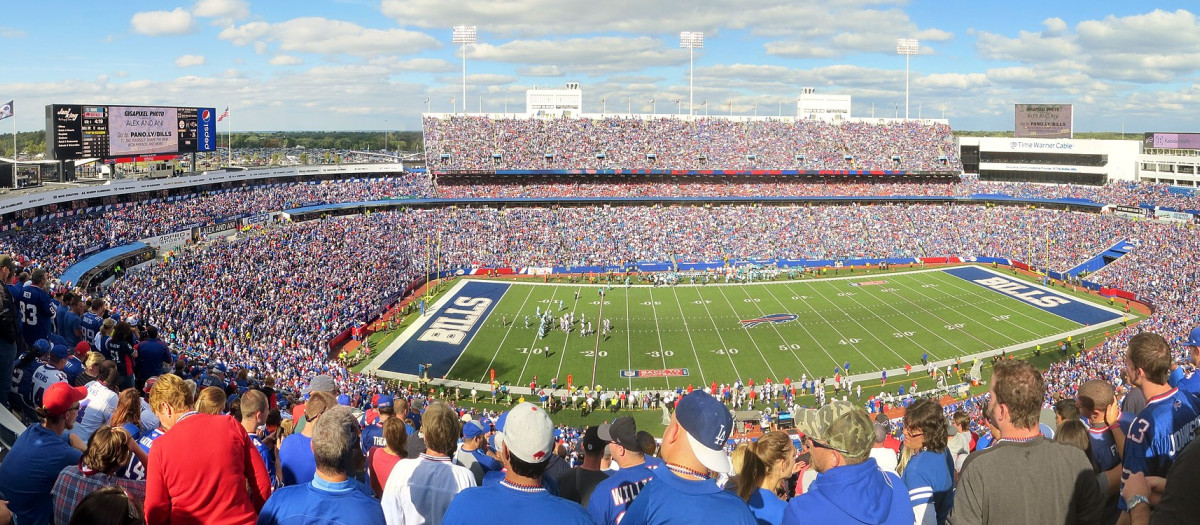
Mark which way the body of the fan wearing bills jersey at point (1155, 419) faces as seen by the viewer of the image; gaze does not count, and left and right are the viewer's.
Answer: facing away from the viewer and to the left of the viewer

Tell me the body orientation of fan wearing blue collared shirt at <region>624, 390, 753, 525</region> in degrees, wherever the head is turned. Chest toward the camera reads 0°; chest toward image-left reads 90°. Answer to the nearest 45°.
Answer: approximately 135°

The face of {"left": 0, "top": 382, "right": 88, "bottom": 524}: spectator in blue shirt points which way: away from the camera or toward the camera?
away from the camera

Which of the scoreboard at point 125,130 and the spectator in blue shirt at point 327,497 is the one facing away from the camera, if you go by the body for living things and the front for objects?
the spectator in blue shirt

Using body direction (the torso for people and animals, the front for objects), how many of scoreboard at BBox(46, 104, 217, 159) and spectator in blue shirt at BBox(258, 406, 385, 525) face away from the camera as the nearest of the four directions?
1

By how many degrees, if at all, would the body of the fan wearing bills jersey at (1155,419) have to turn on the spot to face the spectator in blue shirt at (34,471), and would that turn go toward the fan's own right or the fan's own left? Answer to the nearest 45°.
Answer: approximately 90° to the fan's own left

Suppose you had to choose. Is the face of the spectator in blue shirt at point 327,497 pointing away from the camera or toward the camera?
away from the camera

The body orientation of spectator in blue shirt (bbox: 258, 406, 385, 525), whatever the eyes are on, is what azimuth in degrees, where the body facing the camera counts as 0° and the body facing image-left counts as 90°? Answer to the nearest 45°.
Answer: approximately 180°
